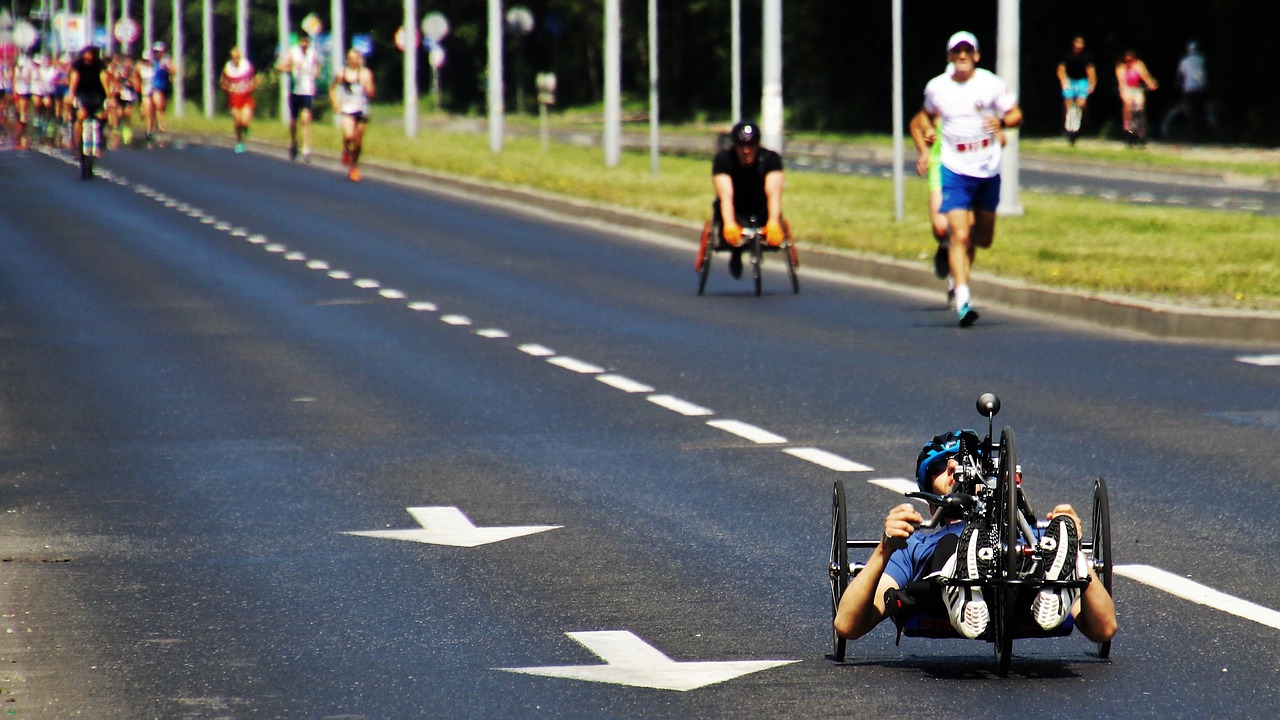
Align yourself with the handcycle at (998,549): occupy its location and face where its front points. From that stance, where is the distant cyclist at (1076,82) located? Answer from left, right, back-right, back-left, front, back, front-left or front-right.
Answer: back

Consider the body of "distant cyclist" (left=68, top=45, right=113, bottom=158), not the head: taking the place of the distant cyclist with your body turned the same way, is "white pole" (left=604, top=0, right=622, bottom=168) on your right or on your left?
on your left

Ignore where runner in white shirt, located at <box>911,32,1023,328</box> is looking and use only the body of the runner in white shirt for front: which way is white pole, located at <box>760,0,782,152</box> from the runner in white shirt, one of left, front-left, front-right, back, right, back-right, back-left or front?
back

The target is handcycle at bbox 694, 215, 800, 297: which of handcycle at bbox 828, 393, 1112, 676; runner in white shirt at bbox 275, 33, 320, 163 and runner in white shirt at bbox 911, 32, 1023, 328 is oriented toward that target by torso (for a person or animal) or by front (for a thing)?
runner in white shirt at bbox 275, 33, 320, 163

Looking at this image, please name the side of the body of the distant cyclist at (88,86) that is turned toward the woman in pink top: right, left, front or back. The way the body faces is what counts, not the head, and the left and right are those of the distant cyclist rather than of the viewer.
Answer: left

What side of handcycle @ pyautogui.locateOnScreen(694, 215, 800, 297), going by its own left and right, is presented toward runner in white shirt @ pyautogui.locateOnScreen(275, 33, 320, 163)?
back
